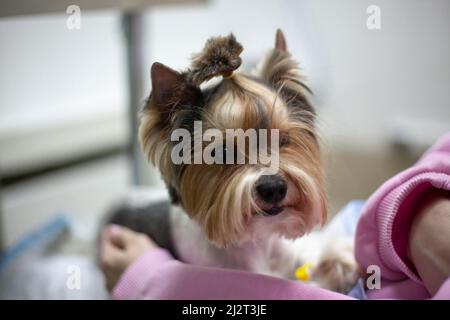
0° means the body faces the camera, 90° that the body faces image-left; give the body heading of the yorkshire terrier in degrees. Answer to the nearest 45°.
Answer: approximately 315°
